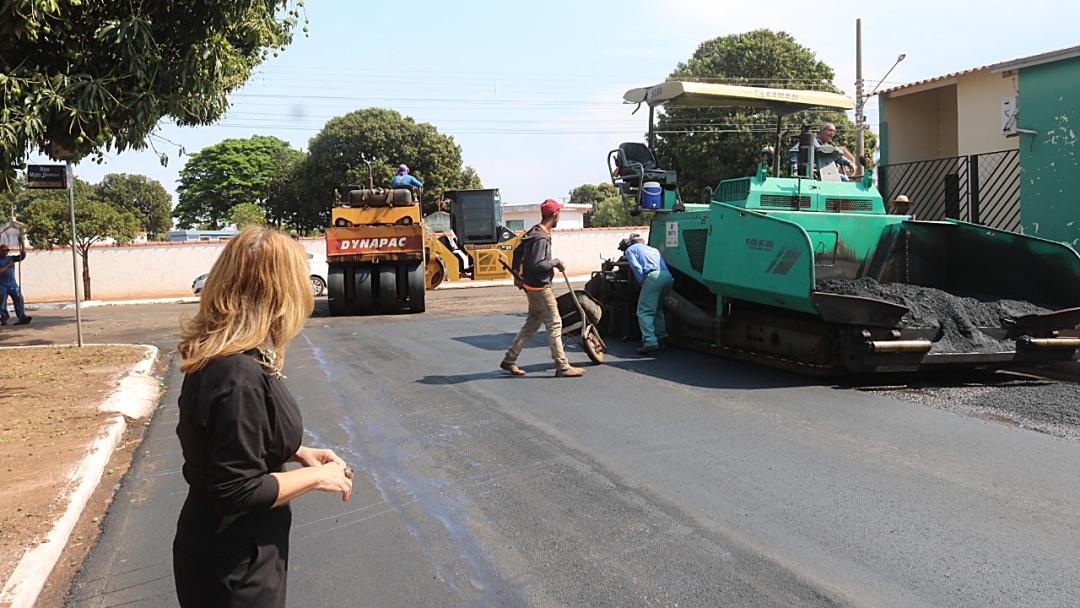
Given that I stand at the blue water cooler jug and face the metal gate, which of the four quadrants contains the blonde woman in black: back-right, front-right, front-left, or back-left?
back-right

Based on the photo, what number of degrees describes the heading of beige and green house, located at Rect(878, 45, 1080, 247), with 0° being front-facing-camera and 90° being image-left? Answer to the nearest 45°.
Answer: approximately 45°

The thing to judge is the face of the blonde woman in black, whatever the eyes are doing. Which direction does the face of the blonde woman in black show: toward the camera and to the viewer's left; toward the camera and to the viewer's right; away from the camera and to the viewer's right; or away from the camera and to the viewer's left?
away from the camera and to the viewer's right

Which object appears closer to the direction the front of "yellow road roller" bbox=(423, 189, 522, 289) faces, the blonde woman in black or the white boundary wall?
the white boundary wall
